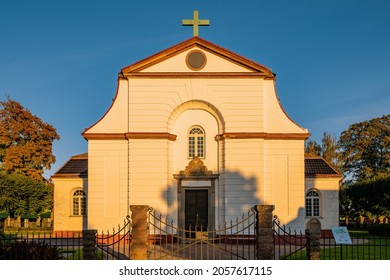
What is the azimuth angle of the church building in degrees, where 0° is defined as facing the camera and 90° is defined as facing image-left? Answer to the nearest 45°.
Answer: approximately 0°

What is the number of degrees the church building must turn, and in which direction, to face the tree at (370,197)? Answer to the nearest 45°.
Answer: approximately 135° to its left

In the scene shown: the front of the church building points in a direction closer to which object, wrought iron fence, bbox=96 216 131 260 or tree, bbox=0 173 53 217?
the wrought iron fence

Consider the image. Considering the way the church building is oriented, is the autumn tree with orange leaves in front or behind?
behind

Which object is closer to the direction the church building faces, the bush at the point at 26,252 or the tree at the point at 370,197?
the bush

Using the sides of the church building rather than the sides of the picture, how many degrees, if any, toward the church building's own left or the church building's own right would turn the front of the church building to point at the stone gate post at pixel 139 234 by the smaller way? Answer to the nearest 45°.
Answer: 0° — it already faces it

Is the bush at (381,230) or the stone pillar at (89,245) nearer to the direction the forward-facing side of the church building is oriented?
the stone pillar
